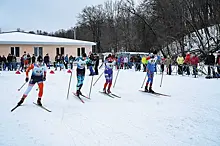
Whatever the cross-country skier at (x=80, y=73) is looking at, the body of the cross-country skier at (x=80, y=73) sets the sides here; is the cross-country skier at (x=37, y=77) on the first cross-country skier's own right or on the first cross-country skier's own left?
on the first cross-country skier's own right

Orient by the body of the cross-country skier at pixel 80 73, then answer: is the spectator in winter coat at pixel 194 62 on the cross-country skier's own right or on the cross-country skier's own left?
on the cross-country skier's own left
